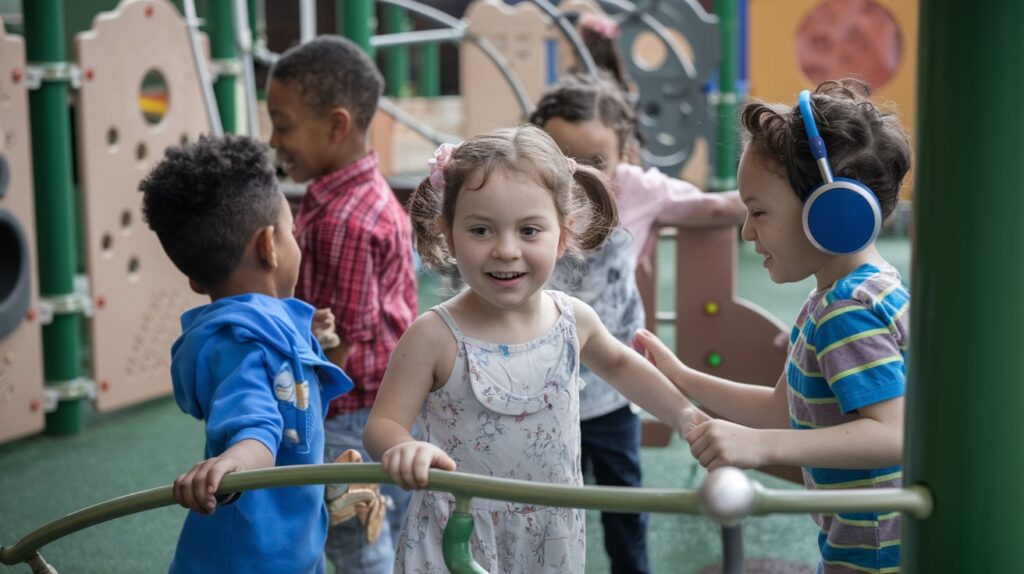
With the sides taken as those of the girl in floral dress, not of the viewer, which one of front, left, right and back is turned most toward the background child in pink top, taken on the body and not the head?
back

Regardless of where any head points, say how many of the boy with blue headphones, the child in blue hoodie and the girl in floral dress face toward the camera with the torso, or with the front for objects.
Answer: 1

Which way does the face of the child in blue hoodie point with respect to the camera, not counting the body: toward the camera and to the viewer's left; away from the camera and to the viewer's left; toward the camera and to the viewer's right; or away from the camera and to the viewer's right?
away from the camera and to the viewer's right

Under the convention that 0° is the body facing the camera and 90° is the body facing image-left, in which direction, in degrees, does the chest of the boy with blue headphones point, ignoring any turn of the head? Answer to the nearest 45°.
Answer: approximately 90°
